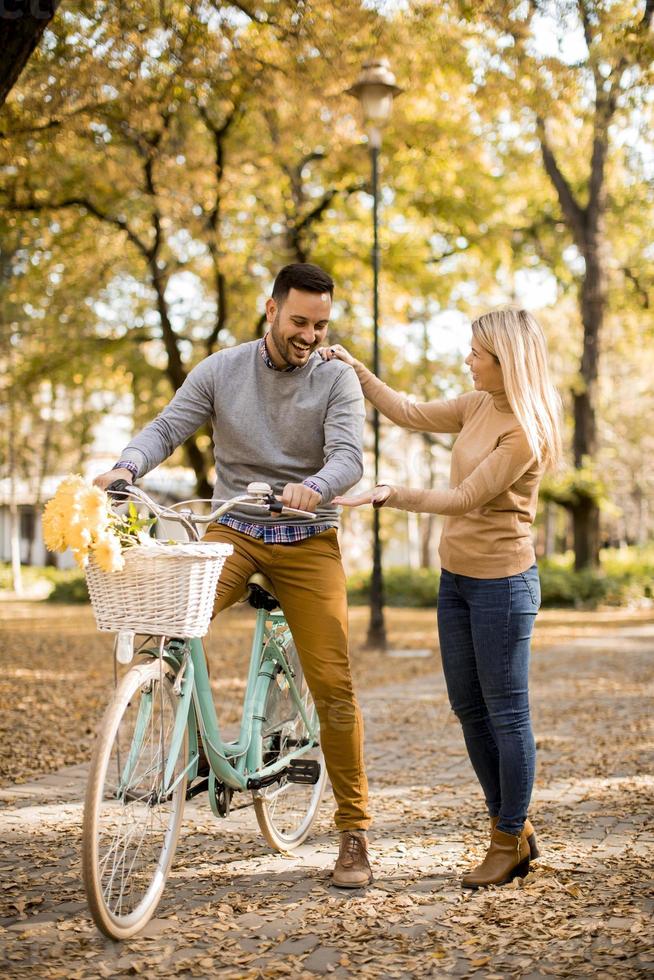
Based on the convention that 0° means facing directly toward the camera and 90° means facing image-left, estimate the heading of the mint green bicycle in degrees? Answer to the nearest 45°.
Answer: approximately 45°

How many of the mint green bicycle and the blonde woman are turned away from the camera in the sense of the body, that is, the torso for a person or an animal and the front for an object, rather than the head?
0

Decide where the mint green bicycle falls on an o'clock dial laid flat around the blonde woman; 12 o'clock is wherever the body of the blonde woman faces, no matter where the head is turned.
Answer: The mint green bicycle is roughly at 11 o'clock from the blonde woman.

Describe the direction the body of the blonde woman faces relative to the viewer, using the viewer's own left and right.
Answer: facing to the left of the viewer

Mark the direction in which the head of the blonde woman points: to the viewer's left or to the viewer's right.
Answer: to the viewer's left

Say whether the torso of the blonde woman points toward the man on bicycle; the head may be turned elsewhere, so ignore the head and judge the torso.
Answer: yes

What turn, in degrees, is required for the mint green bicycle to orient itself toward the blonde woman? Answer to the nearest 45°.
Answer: approximately 135° to its left
